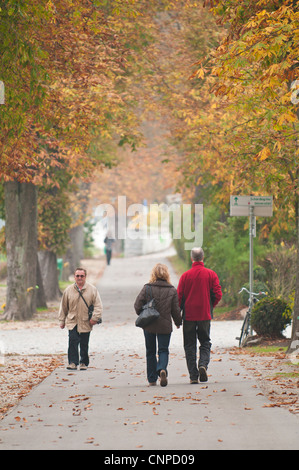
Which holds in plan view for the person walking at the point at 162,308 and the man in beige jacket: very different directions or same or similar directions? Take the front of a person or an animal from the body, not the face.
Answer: very different directions

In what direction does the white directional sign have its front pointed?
toward the camera

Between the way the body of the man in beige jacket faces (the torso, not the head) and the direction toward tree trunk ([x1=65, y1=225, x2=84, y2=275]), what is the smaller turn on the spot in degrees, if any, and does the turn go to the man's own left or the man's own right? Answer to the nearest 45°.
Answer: approximately 180°

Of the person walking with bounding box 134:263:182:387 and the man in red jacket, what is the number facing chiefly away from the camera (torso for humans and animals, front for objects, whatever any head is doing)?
2

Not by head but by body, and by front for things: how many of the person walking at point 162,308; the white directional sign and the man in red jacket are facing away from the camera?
2

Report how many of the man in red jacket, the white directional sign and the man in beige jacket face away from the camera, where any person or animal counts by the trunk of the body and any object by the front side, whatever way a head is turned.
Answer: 1

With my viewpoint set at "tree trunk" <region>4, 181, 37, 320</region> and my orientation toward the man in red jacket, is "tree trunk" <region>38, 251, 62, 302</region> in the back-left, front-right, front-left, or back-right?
back-left

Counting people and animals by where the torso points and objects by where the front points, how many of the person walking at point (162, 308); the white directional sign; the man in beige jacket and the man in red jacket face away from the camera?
2

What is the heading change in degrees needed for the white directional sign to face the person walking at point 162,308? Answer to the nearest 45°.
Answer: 0° — it already faces them

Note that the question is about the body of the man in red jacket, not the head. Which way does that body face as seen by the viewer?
away from the camera

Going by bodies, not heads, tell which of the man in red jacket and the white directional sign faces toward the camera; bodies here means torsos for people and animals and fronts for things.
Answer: the white directional sign

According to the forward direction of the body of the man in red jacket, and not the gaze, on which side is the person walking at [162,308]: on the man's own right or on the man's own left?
on the man's own left

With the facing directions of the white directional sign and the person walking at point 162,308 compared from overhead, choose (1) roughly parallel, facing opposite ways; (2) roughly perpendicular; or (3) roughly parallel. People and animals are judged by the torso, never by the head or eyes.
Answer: roughly parallel, facing opposite ways

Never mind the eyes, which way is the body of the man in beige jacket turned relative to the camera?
toward the camera

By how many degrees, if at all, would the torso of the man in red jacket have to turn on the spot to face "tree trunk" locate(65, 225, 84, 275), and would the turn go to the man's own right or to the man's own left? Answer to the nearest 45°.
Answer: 0° — they already face it

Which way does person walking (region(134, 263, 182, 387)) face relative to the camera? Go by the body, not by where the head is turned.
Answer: away from the camera

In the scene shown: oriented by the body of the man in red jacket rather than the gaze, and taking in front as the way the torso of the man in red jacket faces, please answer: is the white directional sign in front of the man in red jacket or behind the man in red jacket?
in front
